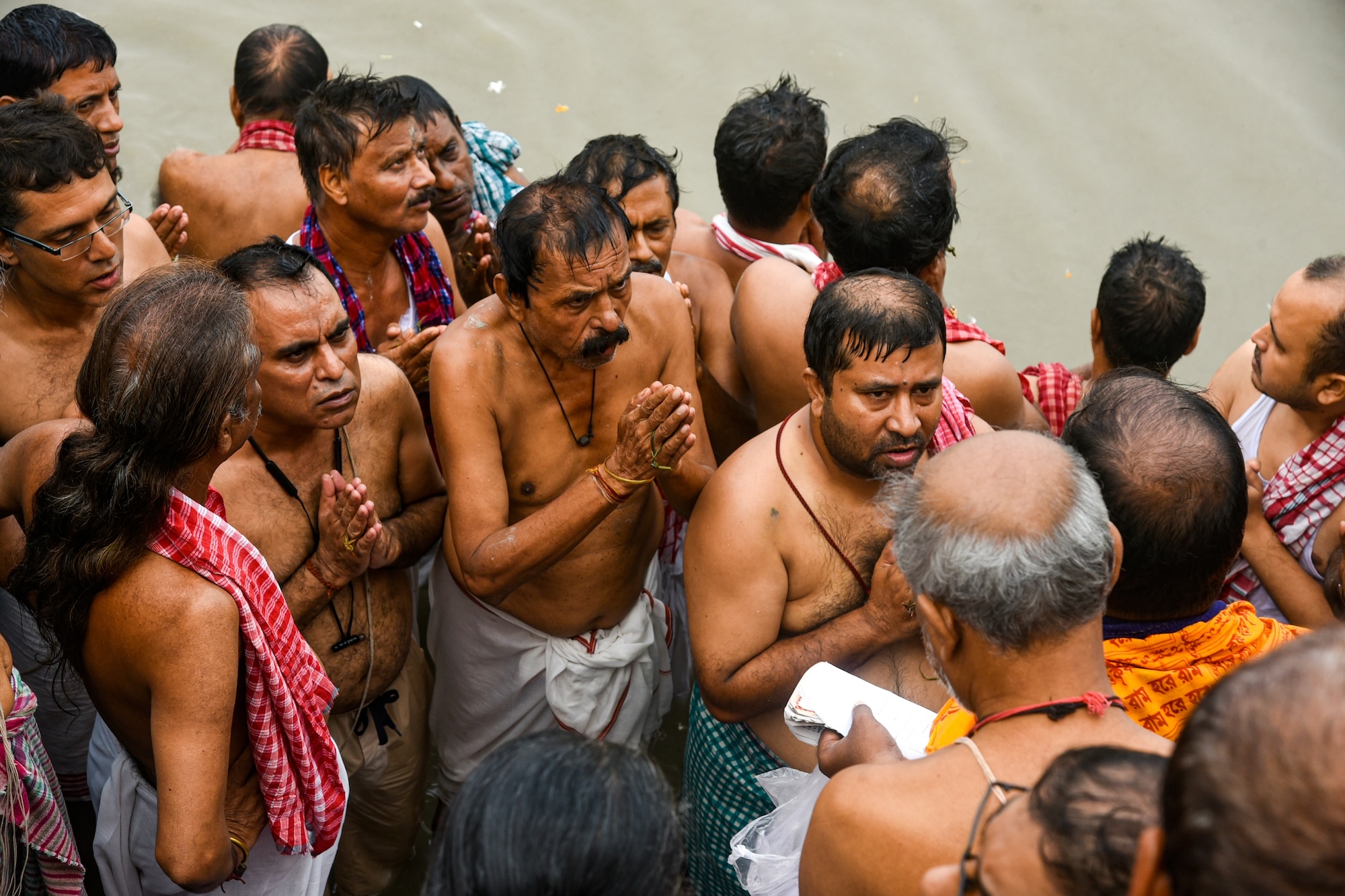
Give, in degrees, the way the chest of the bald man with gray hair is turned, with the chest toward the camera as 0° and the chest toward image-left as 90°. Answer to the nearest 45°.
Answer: approximately 135°

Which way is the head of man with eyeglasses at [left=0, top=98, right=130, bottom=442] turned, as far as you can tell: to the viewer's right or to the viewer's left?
to the viewer's right

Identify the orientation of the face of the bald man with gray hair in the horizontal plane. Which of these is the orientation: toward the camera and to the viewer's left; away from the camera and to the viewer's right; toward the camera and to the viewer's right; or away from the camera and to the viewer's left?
away from the camera and to the viewer's left

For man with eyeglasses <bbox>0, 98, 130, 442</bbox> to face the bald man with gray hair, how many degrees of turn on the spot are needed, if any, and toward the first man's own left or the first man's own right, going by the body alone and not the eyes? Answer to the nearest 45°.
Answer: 0° — they already face them

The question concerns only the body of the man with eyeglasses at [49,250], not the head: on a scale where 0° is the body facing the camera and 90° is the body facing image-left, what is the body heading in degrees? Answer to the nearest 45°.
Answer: approximately 315°

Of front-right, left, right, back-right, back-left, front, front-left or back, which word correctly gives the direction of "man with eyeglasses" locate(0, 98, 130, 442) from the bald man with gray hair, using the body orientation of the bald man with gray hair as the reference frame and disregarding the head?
front-left
